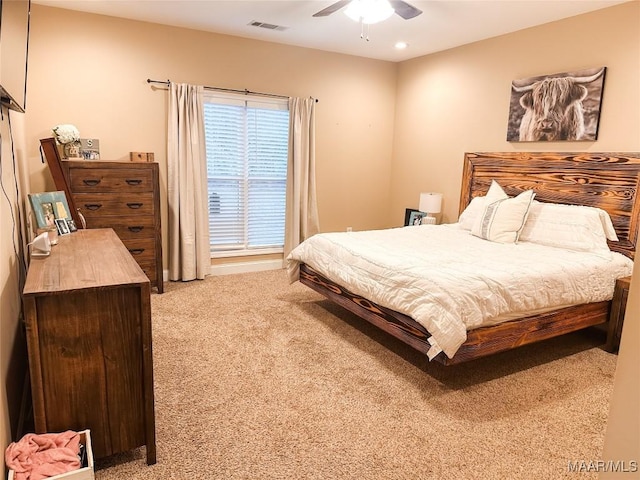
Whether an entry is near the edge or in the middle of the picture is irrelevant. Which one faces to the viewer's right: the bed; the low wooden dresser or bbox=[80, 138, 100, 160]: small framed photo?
the low wooden dresser

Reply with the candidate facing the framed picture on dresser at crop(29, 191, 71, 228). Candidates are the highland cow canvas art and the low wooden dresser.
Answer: the highland cow canvas art

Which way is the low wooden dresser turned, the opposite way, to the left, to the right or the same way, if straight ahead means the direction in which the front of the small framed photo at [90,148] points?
to the left

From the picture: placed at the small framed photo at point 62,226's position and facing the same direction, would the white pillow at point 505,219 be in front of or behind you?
in front

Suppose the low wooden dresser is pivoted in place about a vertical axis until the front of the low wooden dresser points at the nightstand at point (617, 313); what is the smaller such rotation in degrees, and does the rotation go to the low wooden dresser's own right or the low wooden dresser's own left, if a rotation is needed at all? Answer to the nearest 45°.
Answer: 0° — it already faces it

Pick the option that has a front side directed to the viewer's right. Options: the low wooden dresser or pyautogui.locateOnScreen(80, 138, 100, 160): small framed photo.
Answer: the low wooden dresser

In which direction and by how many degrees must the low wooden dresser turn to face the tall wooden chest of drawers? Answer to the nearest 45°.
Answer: approximately 90° to its left

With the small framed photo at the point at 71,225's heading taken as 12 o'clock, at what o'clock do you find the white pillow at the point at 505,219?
The white pillow is roughly at 11 o'clock from the small framed photo.

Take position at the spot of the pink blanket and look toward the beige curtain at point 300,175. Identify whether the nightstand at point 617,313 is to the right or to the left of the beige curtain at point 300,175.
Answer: right

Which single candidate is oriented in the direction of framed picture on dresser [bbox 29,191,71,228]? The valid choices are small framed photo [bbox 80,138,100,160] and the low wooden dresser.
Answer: the small framed photo

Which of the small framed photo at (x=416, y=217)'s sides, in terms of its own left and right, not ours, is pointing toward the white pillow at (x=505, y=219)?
left

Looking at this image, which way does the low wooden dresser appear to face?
to the viewer's right

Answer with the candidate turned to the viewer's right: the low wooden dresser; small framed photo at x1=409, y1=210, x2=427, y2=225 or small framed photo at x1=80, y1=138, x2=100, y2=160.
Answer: the low wooden dresser
